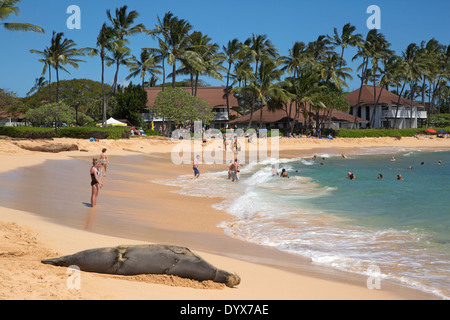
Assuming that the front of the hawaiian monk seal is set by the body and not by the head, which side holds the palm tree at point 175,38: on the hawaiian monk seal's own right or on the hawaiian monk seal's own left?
on the hawaiian monk seal's own left

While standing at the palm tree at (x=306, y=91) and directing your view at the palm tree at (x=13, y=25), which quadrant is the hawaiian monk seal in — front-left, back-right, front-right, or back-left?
front-left

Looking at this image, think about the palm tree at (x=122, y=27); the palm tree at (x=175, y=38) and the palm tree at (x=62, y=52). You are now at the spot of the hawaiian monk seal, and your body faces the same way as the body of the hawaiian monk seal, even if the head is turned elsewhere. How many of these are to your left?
3

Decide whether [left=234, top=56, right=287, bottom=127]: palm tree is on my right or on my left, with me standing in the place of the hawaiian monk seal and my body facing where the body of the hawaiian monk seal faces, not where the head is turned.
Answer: on my left

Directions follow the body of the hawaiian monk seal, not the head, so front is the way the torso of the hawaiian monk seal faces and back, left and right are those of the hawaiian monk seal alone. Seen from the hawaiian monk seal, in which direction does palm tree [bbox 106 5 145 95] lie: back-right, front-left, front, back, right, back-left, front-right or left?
left

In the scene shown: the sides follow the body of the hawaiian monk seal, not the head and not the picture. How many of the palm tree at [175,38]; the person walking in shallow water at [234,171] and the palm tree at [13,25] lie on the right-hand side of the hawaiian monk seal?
0

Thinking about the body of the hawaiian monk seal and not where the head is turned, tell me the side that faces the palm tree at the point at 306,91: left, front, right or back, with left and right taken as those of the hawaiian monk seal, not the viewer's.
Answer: left

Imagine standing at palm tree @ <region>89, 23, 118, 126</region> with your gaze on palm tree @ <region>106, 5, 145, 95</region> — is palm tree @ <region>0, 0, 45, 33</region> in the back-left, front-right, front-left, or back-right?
back-right

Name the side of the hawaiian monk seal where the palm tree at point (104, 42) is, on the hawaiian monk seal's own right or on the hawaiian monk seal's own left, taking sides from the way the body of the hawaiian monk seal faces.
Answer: on the hawaiian monk seal's own left

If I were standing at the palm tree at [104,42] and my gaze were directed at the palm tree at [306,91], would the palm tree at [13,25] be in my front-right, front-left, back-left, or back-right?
back-right

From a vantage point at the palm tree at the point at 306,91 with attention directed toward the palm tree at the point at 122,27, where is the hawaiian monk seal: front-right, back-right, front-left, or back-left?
front-left

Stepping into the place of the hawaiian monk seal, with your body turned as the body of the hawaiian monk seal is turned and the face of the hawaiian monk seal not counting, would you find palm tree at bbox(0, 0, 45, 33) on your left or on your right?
on your left

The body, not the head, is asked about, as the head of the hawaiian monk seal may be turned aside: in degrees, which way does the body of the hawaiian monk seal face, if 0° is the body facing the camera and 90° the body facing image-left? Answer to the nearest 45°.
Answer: approximately 270°
